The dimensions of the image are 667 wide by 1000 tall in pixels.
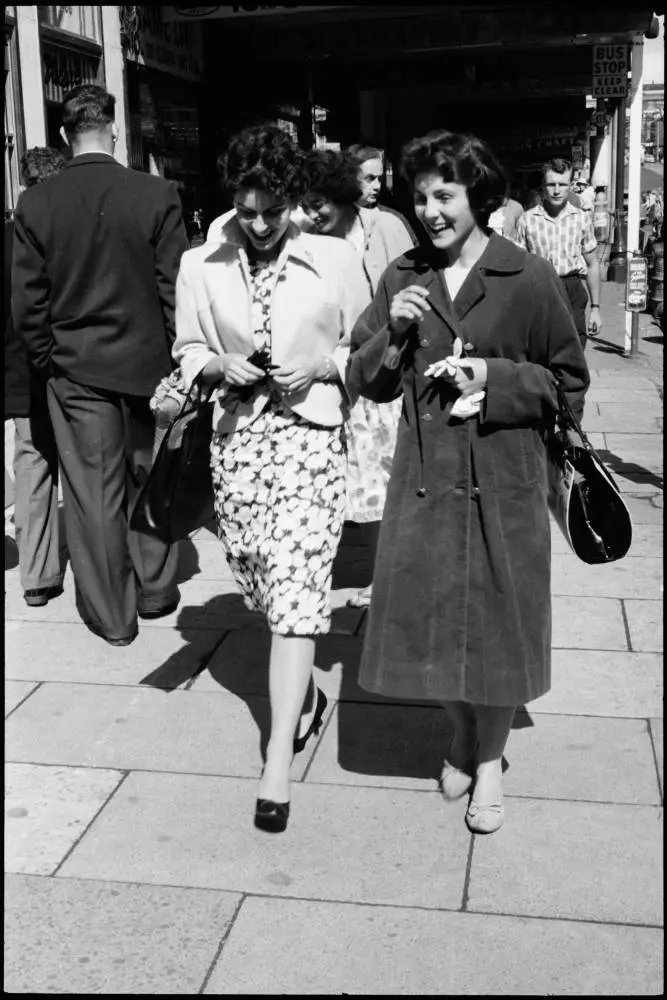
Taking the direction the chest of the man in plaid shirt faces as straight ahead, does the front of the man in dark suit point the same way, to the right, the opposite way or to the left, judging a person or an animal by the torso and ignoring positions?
the opposite way

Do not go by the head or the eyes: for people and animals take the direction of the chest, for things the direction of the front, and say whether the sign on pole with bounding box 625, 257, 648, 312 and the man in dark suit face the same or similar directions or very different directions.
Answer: very different directions

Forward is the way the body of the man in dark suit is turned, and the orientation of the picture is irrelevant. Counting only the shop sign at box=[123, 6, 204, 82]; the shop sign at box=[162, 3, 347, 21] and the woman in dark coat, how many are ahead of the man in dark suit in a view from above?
2

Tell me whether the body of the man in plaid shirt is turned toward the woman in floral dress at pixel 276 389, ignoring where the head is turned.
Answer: yes

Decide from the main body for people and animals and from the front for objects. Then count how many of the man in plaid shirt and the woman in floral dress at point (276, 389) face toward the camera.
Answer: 2

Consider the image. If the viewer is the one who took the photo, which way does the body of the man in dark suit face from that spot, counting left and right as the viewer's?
facing away from the viewer

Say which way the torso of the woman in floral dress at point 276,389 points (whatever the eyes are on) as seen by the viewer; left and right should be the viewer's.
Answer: facing the viewer

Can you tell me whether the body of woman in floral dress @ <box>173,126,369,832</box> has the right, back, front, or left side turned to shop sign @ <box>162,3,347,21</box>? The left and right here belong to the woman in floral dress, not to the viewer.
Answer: back

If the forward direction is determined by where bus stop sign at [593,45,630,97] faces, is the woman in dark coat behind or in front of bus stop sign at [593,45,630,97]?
in front

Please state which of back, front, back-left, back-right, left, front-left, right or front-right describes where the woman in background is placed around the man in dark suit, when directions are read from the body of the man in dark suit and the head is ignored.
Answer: right

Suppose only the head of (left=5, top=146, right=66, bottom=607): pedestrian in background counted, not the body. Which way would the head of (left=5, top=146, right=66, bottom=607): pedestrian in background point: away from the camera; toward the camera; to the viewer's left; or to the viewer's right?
away from the camera

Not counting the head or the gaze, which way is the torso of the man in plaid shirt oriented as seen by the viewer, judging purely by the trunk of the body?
toward the camera

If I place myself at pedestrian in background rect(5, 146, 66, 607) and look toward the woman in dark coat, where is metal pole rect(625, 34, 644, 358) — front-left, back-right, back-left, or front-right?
back-left

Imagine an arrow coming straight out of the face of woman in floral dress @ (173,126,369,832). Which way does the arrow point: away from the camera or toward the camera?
toward the camera

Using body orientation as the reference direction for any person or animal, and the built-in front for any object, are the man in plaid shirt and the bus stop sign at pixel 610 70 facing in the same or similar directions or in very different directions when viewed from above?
same or similar directions

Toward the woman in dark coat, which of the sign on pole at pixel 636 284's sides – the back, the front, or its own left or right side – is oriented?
front

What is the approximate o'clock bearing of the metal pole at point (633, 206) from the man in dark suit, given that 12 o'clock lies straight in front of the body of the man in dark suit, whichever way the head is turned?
The metal pole is roughly at 1 o'clock from the man in dark suit.
